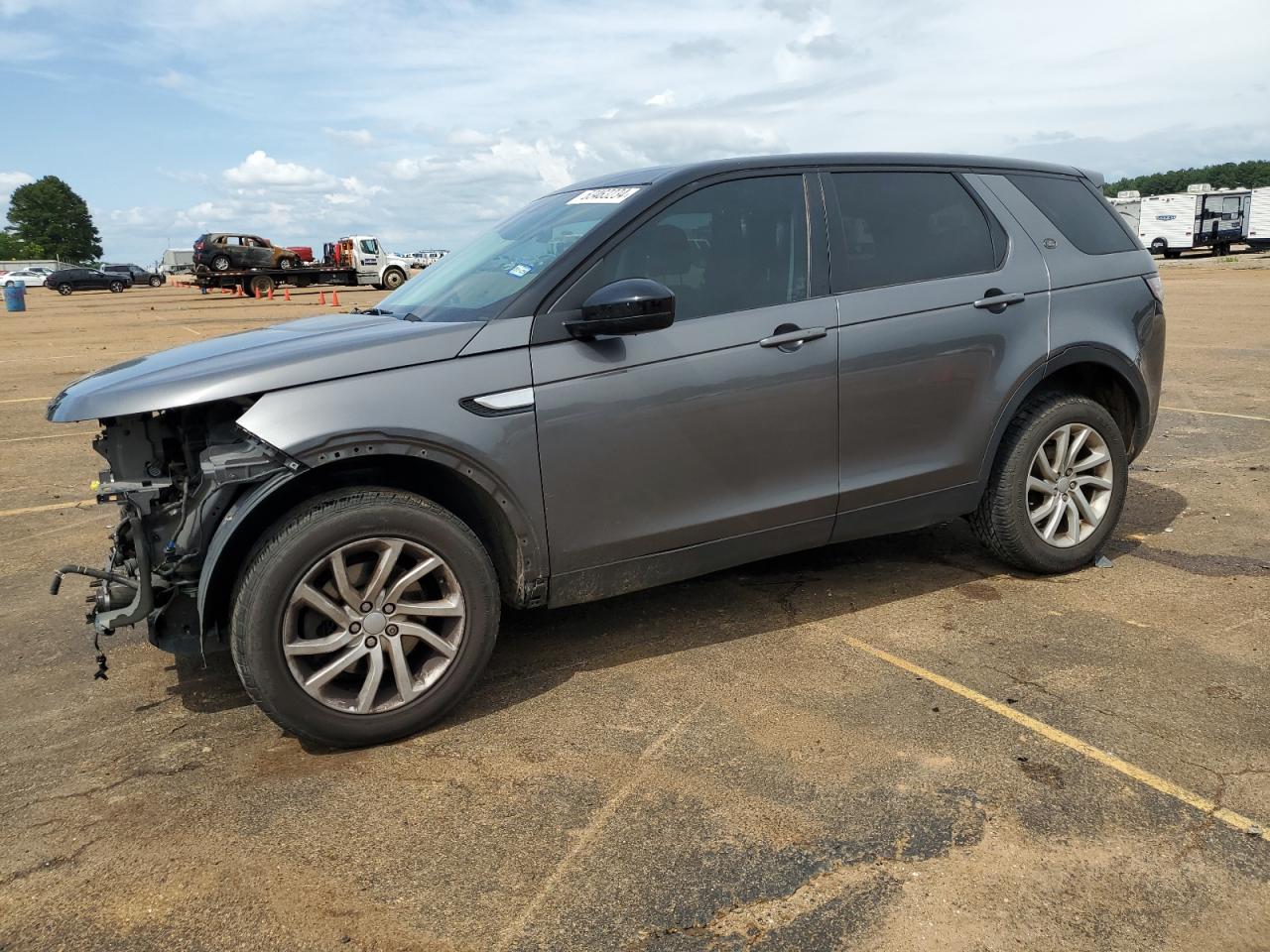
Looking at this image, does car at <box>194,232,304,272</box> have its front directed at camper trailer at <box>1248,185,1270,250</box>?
yes

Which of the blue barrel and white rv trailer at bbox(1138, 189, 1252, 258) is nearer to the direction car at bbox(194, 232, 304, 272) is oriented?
the white rv trailer

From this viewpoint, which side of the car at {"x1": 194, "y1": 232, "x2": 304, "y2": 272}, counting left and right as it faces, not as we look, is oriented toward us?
right

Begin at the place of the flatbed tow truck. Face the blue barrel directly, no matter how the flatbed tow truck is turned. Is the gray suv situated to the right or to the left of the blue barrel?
left

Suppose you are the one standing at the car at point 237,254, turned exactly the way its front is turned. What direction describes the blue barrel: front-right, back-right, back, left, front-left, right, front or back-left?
back-right

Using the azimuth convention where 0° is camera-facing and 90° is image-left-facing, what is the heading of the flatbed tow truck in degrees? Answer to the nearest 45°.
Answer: approximately 270°

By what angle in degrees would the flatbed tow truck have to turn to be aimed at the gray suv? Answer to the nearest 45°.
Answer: approximately 90° to its right

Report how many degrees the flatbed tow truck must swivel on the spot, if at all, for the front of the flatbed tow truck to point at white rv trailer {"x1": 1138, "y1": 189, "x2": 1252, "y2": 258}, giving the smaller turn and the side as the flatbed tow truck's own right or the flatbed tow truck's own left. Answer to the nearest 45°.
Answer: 0° — it already faces it

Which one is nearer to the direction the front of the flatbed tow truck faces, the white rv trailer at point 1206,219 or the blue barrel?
the white rv trailer

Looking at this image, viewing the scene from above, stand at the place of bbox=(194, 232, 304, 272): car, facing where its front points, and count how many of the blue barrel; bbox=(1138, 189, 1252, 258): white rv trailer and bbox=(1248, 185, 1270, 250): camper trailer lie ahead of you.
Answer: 2

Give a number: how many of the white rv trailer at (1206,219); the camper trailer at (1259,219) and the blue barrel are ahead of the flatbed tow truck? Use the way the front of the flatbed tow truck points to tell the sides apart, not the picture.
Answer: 2
